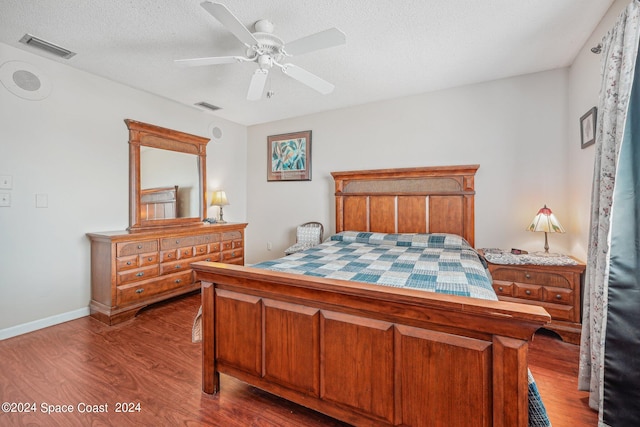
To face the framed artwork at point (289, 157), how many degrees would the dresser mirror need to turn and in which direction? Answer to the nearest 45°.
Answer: approximately 45° to its left

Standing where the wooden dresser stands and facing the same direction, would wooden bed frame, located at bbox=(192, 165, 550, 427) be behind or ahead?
ahead

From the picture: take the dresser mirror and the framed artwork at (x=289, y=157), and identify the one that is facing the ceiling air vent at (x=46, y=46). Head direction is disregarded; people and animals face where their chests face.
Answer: the framed artwork

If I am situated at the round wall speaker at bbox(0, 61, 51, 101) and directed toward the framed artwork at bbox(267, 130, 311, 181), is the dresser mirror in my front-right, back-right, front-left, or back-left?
front-left

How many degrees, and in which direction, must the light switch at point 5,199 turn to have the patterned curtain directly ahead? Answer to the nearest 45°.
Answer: approximately 45° to its left

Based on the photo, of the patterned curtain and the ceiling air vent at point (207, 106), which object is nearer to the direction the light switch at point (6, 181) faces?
the patterned curtain

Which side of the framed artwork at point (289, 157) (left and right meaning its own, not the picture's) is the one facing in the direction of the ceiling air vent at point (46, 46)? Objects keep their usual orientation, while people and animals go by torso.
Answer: front

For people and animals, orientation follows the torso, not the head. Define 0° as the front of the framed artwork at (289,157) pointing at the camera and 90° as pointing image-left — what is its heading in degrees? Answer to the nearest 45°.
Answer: approximately 45°

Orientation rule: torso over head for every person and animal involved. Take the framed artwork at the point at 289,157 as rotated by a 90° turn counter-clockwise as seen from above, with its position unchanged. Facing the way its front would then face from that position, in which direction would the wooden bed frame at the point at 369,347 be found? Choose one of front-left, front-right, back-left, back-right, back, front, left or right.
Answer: front-right

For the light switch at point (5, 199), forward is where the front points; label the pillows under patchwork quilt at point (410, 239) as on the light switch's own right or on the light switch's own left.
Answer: on the light switch's own left

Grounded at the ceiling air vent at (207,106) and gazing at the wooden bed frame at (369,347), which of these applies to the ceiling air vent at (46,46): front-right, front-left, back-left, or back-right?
front-right

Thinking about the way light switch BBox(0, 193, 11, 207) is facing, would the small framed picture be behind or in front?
in front

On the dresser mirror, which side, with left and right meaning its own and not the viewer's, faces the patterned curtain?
front

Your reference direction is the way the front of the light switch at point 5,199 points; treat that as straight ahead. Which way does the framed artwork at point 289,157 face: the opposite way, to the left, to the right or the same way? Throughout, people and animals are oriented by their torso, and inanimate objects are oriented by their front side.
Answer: to the right

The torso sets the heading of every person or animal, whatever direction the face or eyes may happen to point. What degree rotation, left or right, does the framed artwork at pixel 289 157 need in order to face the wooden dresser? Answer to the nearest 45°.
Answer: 0° — it already faces it

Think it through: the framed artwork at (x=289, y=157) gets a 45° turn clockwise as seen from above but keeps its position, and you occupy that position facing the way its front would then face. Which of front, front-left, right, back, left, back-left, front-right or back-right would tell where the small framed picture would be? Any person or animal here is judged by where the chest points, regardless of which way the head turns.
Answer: back-left

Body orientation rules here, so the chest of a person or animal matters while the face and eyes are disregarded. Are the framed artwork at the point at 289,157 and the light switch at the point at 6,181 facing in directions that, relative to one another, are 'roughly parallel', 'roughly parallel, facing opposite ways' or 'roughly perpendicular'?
roughly perpendicular
